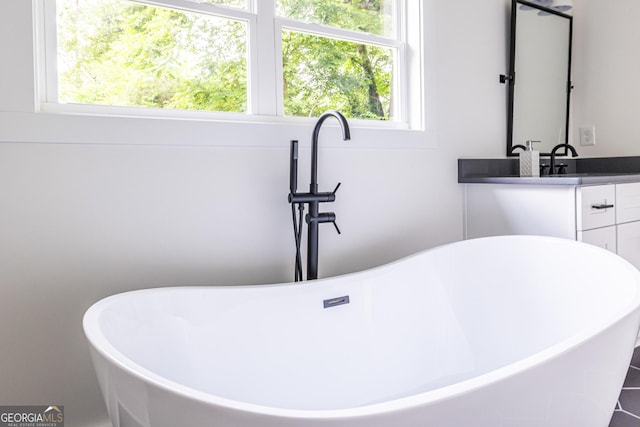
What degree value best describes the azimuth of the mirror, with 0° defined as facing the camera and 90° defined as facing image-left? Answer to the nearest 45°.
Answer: approximately 315°

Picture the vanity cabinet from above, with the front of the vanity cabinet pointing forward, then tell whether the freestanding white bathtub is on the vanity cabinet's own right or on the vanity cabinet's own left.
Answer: on the vanity cabinet's own right

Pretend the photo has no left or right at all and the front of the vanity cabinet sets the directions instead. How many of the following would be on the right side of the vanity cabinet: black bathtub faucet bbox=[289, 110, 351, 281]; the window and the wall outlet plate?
2

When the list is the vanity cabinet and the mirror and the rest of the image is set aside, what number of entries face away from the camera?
0

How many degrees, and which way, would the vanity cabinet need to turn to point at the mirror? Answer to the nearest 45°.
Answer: approximately 135° to its left

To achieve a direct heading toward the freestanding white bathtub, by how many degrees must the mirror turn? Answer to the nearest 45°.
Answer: approximately 45° to its right

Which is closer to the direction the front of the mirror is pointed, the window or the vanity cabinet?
the vanity cabinet

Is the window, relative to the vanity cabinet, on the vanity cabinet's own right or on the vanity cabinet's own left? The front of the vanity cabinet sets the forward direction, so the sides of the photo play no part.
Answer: on the vanity cabinet's own right

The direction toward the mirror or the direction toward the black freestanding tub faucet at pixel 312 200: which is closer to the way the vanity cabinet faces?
the black freestanding tub faucet

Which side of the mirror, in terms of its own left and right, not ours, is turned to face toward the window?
right

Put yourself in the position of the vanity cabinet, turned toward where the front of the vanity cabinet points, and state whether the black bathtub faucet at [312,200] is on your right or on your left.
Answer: on your right
